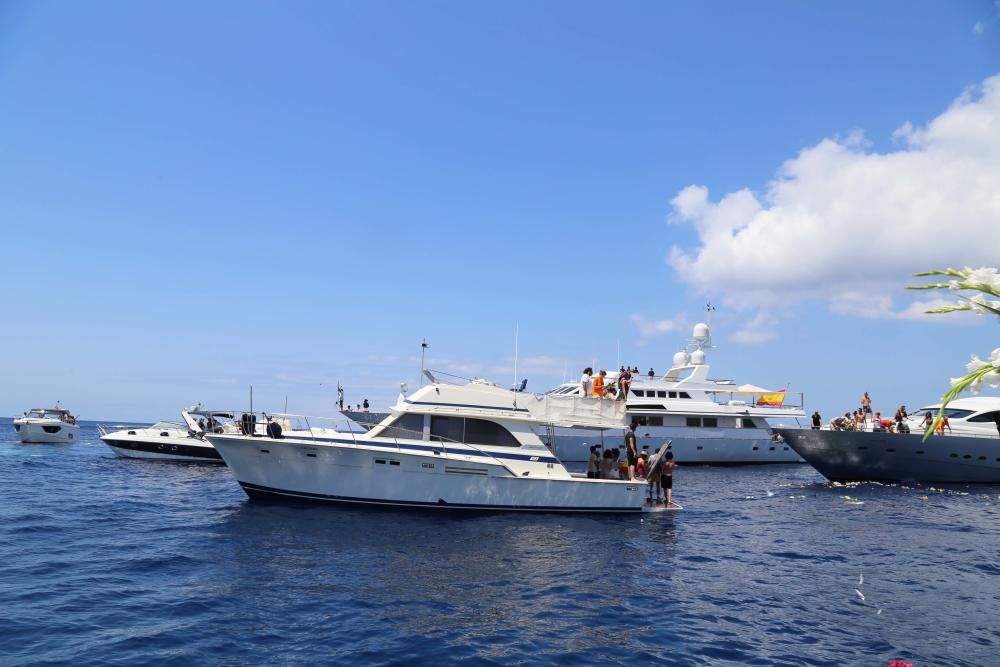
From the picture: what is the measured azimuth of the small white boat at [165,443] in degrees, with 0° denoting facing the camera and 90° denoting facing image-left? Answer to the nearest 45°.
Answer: approximately 90°

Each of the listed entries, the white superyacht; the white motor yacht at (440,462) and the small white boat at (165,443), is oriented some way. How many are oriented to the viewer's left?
3

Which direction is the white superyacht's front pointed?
to the viewer's left

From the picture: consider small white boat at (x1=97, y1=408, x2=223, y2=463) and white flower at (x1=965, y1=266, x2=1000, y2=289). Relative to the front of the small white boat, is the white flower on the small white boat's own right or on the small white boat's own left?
on the small white boat's own left

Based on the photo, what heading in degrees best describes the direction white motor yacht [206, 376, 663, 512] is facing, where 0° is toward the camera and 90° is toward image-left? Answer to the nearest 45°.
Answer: approximately 90°

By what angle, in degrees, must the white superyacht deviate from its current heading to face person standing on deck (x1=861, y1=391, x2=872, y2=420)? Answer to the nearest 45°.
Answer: approximately 135° to its left

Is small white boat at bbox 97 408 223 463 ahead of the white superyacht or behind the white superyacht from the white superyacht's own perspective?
ahead

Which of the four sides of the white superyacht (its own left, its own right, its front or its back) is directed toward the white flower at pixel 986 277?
left

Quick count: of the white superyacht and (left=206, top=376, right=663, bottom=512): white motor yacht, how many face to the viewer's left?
2

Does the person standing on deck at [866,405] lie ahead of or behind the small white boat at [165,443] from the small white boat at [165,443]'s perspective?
behind

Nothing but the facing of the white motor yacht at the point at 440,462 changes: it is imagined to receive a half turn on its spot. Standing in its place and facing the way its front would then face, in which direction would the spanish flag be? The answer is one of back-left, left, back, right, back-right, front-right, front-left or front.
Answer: front-left

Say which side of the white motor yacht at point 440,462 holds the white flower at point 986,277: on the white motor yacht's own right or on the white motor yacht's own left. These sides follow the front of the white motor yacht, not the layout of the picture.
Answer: on the white motor yacht's own left
